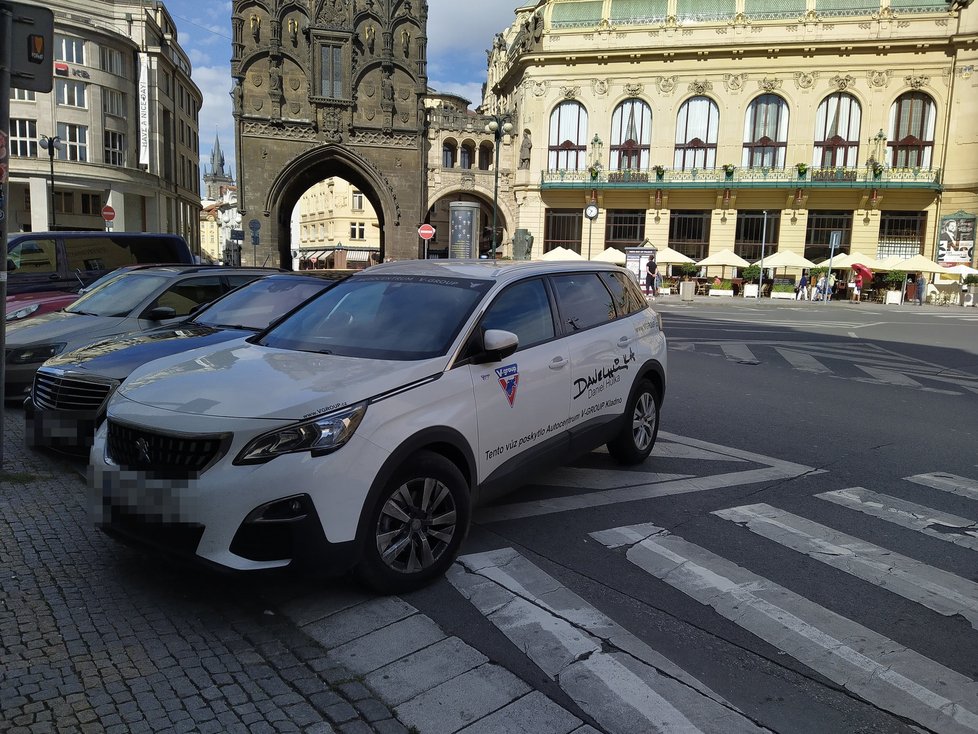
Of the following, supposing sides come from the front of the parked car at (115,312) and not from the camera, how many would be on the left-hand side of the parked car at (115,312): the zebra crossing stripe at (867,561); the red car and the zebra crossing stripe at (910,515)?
2

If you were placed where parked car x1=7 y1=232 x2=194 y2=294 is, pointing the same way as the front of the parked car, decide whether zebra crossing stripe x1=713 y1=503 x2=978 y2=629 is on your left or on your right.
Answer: on your left

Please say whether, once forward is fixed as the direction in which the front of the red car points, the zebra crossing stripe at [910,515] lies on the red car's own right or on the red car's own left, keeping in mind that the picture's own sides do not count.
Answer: on the red car's own left

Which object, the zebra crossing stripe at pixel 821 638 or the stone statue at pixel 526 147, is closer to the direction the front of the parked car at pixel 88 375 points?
the zebra crossing stripe

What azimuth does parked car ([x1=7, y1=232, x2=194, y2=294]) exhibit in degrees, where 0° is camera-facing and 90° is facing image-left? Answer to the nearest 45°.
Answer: approximately 90°

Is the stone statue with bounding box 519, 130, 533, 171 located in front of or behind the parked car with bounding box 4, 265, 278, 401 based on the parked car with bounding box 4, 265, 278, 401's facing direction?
behind

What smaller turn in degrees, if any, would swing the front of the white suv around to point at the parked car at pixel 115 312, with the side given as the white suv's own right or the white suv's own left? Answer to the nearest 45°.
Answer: approximately 90° to the white suv's own right

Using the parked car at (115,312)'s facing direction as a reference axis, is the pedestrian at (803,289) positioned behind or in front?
behind

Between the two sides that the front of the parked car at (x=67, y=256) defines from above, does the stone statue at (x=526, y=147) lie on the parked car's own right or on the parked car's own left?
on the parked car's own right

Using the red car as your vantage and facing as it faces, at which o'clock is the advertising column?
The advertising column is roughly at 6 o'clock from the red car.

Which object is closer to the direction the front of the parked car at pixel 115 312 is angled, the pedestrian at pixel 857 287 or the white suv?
the white suv

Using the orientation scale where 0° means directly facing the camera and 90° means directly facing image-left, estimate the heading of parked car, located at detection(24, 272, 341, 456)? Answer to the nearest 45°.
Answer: approximately 45°

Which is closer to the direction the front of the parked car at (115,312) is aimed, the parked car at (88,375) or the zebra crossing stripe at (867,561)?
the parked car
